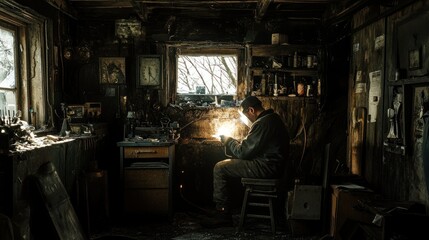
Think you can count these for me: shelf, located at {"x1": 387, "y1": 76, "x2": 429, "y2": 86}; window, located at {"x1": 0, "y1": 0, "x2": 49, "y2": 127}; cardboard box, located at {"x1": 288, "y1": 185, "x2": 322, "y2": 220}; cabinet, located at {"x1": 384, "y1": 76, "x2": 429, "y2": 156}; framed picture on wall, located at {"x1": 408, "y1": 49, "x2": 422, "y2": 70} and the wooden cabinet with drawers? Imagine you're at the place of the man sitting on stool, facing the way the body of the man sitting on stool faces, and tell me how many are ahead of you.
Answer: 2

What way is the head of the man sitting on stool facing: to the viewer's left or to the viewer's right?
to the viewer's left

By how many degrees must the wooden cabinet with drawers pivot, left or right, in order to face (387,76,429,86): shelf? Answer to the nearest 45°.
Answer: approximately 45° to its left

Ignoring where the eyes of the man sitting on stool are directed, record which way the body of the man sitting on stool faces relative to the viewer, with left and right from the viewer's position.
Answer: facing to the left of the viewer

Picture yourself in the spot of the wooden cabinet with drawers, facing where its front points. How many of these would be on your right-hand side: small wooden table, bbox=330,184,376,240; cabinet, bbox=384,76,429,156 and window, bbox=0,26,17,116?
1

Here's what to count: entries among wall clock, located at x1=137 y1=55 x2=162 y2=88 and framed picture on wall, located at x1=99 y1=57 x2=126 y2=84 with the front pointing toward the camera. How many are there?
2

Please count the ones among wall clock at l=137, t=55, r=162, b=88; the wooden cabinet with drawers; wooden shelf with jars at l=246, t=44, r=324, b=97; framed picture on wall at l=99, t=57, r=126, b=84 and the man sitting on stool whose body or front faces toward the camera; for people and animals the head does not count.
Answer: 4

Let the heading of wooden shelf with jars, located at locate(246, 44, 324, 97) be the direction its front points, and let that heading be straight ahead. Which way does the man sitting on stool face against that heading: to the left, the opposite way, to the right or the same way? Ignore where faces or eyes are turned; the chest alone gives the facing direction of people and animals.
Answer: to the right

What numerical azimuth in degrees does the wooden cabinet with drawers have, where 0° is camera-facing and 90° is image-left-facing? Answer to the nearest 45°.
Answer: approximately 0°

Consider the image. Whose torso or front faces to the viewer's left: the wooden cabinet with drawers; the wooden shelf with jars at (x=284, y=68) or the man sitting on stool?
the man sitting on stool

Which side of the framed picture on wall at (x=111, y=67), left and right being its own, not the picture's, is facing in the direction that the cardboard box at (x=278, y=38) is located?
left
